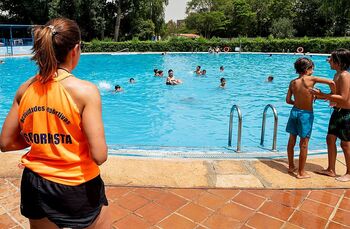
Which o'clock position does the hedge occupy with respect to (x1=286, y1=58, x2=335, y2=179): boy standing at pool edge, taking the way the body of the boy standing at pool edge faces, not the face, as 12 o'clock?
The hedge is roughly at 10 o'clock from the boy standing at pool edge.

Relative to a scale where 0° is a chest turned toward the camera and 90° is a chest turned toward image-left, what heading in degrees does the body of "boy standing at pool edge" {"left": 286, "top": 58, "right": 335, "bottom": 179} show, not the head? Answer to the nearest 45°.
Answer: approximately 225°

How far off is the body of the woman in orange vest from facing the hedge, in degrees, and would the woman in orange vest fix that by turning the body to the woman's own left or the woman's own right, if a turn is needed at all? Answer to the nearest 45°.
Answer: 0° — they already face it

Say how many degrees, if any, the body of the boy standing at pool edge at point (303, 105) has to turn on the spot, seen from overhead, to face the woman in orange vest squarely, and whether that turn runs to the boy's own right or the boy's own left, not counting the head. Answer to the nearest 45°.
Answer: approximately 135° to the boy's own right

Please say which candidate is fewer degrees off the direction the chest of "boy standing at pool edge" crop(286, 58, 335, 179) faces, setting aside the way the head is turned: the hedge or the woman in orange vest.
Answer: the hedge

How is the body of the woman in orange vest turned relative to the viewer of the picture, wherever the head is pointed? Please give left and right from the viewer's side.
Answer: facing away from the viewer and to the right of the viewer
